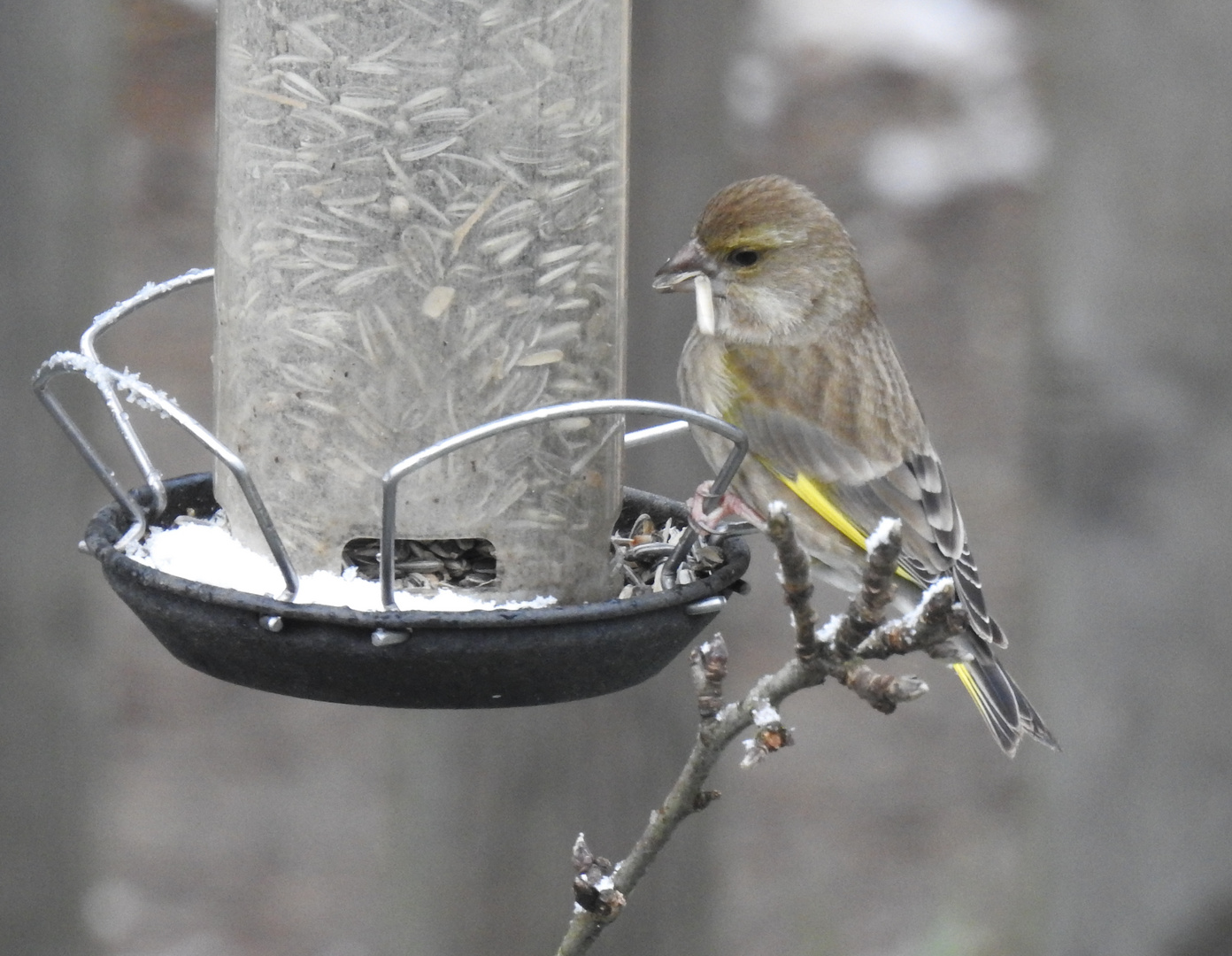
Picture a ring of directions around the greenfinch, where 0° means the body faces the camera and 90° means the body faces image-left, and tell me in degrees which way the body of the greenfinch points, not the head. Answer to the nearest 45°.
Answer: approximately 90°
